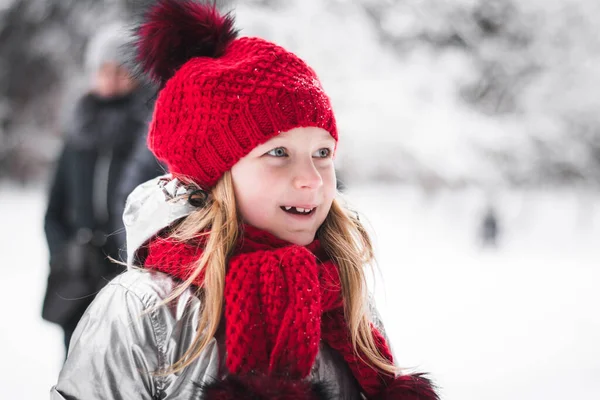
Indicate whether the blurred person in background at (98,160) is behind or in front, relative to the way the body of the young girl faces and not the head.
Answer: behind

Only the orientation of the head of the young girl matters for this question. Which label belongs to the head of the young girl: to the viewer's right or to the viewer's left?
to the viewer's right

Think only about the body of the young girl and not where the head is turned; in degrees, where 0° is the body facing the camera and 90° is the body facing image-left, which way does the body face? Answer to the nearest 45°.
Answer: approximately 315°

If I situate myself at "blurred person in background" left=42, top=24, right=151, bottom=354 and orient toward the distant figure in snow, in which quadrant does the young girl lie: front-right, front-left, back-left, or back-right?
back-right

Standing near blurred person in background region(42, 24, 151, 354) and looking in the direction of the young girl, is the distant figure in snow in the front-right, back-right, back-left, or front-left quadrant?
back-left
